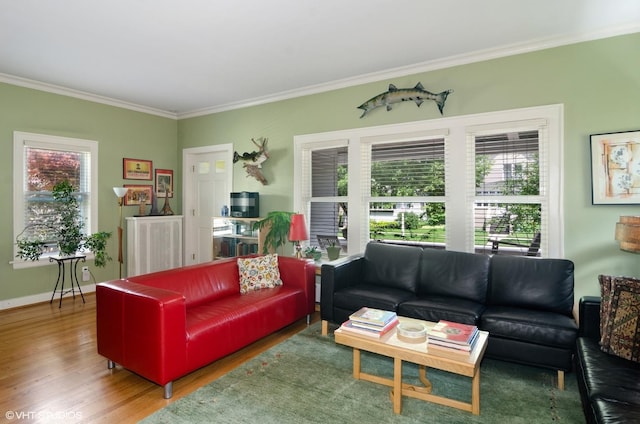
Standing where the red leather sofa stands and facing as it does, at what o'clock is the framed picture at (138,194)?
The framed picture is roughly at 7 o'clock from the red leather sofa.

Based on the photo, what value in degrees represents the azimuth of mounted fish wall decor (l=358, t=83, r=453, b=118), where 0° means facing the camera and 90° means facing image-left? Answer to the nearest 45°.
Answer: approximately 90°

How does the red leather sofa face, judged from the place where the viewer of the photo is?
facing the viewer and to the right of the viewer

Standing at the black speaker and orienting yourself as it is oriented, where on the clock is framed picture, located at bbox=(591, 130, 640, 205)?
The framed picture is roughly at 9 o'clock from the black speaker.

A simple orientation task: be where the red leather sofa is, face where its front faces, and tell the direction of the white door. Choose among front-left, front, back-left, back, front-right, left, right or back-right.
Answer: back-left

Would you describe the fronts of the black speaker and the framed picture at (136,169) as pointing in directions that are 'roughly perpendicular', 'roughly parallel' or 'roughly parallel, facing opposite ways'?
roughly perpendicular

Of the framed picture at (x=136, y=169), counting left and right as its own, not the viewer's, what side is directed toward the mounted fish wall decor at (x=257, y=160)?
front

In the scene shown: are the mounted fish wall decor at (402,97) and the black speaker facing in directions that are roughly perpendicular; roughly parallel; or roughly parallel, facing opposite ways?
roughly perpendicular
